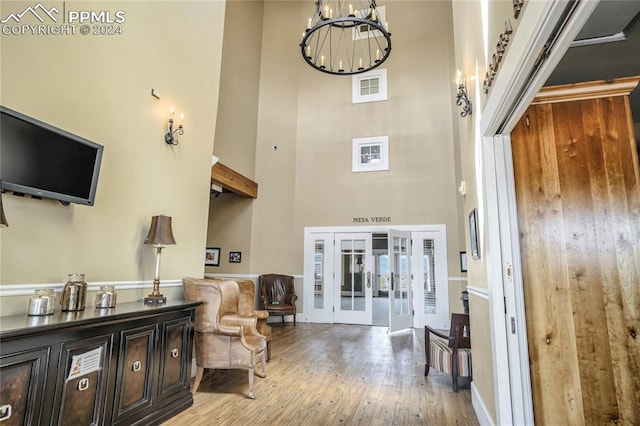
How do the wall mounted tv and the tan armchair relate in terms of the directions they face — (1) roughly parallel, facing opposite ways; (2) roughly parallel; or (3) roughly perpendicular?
roughly parallel

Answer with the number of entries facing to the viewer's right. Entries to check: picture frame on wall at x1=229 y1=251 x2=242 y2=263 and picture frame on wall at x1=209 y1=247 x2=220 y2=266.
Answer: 0

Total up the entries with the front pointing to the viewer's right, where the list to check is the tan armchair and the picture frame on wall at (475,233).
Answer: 1

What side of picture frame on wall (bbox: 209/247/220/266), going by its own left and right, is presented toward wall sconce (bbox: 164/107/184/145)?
front

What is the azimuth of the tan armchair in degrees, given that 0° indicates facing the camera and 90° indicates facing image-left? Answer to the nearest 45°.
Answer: approximately 270°

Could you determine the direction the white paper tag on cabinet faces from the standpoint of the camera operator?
facing the viewer and to the right of the viewer

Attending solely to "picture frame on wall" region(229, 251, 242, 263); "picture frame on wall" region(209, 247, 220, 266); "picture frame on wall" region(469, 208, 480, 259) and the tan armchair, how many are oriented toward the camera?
2

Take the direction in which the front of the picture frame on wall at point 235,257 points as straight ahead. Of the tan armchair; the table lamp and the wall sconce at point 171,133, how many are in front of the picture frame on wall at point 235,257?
3

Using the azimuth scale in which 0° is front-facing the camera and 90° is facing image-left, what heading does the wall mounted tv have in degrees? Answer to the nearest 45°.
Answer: approximately 315°

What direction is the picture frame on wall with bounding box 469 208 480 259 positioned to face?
to the viewer's left

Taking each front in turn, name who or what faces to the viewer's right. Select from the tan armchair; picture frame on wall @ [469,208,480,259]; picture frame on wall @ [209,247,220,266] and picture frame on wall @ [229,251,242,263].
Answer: the tan armchair

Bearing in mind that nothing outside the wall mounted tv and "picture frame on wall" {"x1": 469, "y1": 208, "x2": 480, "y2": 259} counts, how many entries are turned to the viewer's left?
1

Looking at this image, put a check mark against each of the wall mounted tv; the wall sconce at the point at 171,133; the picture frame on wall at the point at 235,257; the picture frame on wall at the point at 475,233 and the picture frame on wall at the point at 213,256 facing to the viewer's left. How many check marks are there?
1

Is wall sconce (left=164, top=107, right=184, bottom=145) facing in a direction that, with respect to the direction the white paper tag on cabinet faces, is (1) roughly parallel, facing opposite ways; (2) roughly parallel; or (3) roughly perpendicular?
roughly parallel

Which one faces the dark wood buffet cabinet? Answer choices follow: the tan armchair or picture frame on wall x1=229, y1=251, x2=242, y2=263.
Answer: the picture frame on wall

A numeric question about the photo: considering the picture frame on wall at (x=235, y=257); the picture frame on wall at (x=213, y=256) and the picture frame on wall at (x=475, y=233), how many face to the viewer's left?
1

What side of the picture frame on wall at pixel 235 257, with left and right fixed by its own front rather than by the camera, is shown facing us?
front

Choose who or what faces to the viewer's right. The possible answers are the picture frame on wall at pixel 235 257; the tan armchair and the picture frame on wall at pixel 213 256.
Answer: the tan armchair

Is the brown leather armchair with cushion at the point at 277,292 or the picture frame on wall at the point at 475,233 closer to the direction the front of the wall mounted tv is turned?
the picture frame on wall

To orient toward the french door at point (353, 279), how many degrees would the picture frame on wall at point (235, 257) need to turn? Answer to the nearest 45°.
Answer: approximately 90° to its left

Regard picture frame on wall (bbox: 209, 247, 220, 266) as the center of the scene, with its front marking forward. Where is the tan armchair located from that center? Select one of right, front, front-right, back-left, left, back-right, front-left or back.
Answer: front
